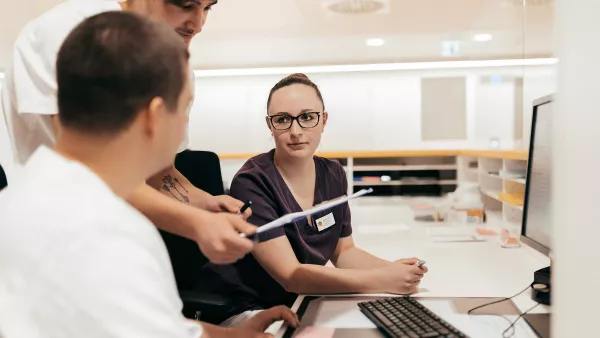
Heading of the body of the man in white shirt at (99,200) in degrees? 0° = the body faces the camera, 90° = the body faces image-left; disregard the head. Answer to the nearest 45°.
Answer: approximately 225°

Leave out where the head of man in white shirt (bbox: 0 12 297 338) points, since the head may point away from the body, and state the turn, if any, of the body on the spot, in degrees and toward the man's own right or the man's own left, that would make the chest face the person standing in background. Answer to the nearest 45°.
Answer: approximately 45° to the man's own left

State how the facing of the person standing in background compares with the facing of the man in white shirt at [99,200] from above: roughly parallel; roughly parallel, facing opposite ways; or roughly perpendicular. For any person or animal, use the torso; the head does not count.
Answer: roughly perpendicular

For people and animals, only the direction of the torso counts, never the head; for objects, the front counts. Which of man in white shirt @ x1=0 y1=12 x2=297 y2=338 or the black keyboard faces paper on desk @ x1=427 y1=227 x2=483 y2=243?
the man in white shirt

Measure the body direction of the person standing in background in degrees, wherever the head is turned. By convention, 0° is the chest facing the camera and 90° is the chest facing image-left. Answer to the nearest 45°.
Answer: approximately 315°

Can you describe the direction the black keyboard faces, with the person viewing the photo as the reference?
facing to the left of the viewer

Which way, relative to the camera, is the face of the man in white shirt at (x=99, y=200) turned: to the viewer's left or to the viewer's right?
to the viewer's right

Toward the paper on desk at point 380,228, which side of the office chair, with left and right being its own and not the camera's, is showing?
left

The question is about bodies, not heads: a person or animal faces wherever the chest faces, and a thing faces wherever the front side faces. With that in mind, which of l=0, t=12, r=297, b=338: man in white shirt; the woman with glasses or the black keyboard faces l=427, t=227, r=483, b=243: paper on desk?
the man in white shirt

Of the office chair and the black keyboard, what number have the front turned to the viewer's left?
1
